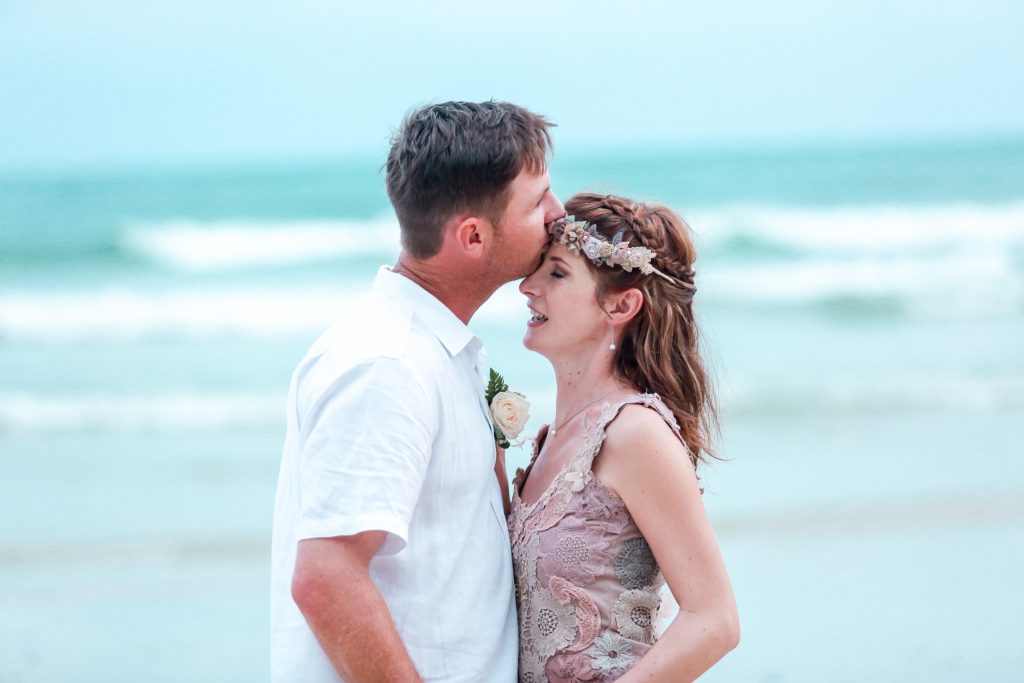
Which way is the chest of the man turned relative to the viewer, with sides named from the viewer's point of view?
facing to the right of the viewer

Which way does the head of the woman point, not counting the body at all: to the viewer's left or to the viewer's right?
to the viewer's left

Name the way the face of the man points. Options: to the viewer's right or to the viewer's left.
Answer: to the viewer's right
